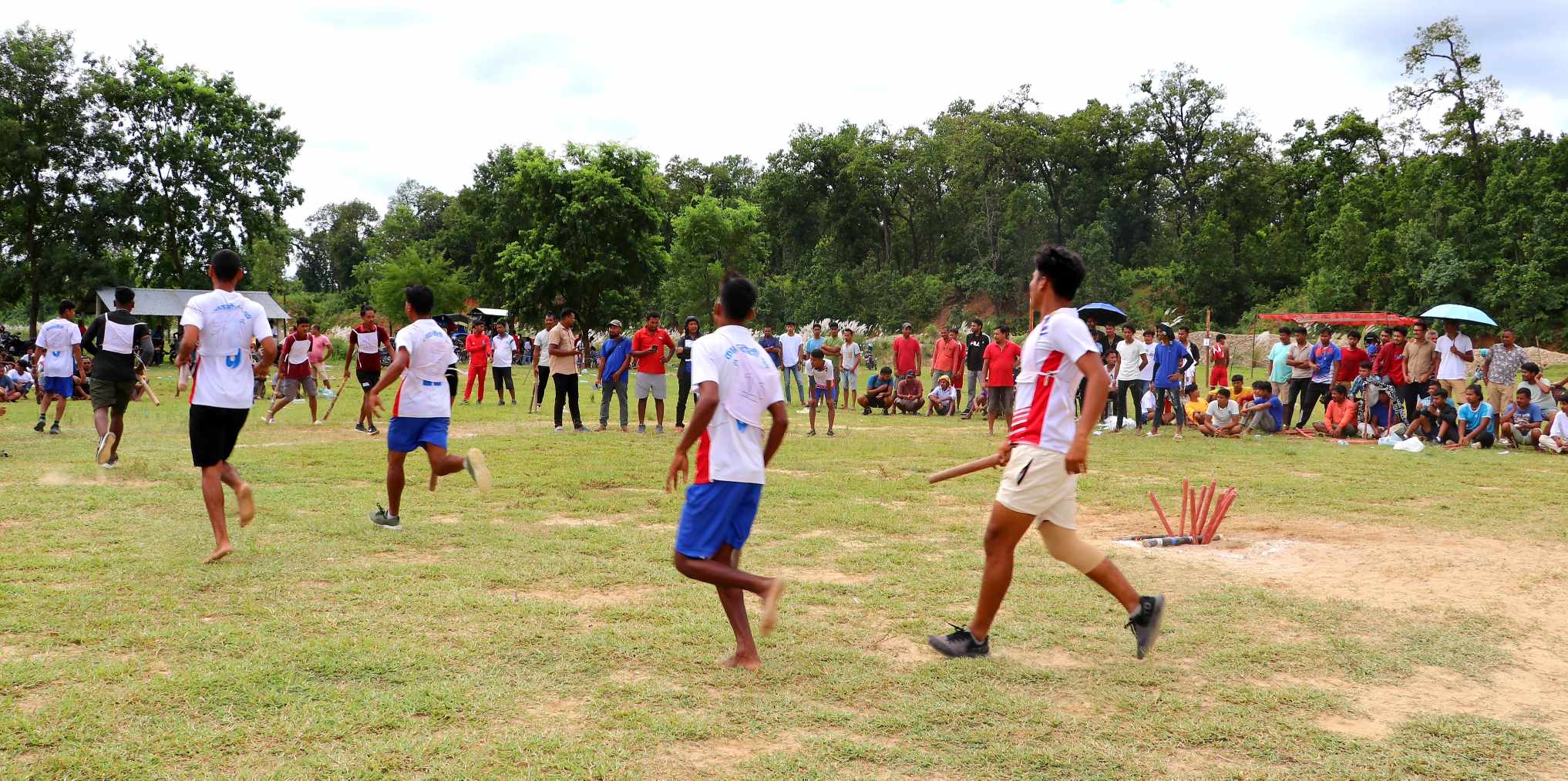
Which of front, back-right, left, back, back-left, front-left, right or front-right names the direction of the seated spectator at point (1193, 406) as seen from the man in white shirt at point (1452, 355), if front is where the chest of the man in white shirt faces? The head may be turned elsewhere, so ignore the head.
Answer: right

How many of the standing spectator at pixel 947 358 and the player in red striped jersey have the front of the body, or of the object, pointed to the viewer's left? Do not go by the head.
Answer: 1

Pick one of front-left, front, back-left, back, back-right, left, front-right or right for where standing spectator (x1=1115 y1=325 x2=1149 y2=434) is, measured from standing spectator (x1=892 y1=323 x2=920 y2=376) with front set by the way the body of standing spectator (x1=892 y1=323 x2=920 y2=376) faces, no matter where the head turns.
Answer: front-left

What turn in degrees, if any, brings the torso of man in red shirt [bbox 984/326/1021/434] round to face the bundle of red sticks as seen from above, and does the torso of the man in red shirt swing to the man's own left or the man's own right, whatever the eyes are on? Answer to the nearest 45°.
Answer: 0° — they already face it

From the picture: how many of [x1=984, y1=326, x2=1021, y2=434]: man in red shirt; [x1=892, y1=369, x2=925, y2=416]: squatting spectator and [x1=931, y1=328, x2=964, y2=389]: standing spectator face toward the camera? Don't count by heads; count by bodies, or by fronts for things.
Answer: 3

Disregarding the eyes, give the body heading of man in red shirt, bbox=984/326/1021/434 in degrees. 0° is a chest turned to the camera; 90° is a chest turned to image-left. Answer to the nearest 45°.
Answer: approximately 0°

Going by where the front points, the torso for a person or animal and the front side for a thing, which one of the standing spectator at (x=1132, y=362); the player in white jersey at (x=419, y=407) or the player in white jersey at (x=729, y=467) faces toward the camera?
the standing spectator

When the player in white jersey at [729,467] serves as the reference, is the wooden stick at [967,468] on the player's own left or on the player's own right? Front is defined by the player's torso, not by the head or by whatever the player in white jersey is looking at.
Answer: on the player's own right

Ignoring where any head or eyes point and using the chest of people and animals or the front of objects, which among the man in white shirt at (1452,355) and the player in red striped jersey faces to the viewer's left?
the player in red striped jersey

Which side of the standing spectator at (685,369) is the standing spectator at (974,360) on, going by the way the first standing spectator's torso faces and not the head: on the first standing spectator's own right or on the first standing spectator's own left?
on the first standing spectator's own left

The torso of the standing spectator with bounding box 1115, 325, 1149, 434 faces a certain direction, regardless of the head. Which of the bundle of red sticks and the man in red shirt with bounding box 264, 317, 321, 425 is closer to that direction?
the bundle of red sticks

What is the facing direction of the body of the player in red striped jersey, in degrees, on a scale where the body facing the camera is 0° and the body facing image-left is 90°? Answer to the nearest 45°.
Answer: approximately 90°
